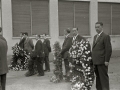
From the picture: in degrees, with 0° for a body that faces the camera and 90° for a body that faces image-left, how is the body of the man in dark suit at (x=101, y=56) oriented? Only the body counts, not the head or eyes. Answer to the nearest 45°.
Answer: approximately 45°

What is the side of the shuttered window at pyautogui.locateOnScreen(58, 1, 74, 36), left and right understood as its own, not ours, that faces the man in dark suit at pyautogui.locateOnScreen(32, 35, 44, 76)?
front

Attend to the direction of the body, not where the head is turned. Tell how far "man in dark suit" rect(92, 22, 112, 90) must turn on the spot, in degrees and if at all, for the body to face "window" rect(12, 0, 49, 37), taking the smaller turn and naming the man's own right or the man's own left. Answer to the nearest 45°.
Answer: approximately 90° to the man's own right

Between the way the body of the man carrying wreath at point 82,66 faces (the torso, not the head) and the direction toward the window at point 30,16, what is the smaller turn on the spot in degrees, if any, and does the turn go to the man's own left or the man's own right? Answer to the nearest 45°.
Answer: approximately 135° to the man's own right

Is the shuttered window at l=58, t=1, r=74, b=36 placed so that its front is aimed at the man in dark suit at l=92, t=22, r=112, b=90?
yes

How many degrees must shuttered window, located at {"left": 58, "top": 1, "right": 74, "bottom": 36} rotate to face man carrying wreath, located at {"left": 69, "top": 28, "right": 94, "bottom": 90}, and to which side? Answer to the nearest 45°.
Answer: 0° — it already faces them

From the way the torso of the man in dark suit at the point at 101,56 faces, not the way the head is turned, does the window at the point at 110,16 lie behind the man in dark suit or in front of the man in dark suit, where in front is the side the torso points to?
behind

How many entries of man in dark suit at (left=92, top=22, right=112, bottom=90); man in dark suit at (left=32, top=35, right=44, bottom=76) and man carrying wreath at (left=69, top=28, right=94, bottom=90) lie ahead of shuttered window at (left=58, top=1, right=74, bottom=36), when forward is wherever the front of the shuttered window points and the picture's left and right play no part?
3

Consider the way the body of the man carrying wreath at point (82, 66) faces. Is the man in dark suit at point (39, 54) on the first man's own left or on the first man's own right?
on the first man's own right

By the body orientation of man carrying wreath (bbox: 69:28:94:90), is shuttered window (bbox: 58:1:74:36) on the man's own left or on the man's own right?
on the man's own right

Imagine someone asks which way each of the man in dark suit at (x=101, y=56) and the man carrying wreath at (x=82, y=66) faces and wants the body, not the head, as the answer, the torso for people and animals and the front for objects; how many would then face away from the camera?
0
